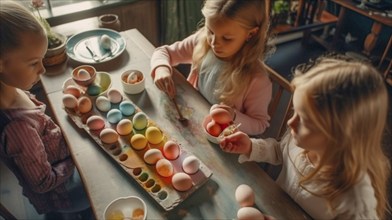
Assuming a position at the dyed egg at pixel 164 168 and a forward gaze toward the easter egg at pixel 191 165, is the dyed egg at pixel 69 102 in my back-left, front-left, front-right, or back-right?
back-left

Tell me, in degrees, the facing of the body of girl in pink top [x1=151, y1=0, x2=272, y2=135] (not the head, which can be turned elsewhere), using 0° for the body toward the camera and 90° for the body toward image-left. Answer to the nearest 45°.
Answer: approximately 45°

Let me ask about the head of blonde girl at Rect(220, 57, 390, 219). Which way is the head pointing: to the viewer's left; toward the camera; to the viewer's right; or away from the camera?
to the viewer's left

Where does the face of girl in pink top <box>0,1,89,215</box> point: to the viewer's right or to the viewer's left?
to the viewer's right

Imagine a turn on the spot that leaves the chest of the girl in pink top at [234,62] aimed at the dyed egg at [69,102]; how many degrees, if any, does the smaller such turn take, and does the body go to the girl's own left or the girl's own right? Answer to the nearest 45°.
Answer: approximately 45° to the girl's own right
